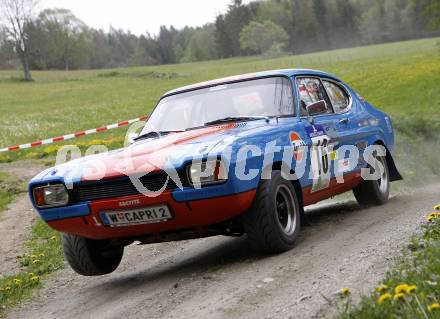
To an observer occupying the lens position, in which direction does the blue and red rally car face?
facing the viewer and to the left of the viewer
